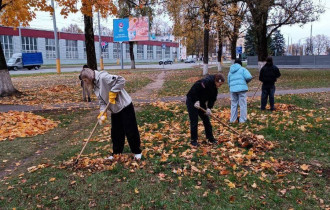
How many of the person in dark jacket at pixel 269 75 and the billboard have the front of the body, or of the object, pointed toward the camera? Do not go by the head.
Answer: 1

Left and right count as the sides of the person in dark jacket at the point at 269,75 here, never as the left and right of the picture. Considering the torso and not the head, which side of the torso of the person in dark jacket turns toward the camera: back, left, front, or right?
back

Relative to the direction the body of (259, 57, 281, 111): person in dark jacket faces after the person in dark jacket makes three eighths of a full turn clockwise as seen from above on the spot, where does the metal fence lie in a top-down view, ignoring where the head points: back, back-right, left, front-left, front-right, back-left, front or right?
back-left

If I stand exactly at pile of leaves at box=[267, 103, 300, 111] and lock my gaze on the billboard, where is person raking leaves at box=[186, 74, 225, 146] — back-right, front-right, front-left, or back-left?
back-left

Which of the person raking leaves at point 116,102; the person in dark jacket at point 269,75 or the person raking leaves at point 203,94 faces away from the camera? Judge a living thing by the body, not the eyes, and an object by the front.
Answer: the person in dark jacket

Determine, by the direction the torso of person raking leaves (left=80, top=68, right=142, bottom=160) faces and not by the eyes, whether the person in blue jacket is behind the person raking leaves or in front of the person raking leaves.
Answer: behind

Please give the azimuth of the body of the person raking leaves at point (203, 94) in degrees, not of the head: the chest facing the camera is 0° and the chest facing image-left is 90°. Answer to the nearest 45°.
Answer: approximately 315°

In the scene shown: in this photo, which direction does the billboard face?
toward the camera

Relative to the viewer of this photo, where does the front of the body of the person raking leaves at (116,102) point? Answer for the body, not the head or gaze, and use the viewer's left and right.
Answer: facing the viewer and to the left of the viewer

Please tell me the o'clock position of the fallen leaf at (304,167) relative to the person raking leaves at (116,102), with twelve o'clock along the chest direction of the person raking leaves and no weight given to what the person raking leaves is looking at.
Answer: The fallen leaf is roughly at 8 o'clock from the person raking leaves.

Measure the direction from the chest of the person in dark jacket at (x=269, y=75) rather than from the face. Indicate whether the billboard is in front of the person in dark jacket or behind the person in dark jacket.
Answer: in front

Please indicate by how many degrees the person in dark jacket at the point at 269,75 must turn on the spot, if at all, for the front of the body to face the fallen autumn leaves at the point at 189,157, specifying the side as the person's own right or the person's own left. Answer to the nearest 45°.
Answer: approximately 180°
